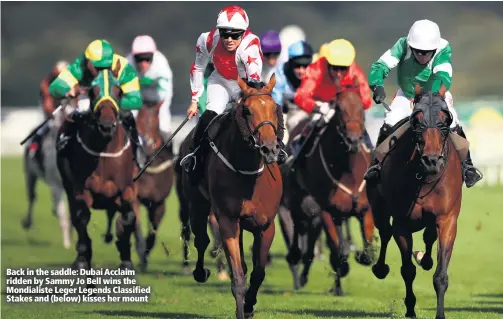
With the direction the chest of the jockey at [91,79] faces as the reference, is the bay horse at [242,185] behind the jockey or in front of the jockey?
in front

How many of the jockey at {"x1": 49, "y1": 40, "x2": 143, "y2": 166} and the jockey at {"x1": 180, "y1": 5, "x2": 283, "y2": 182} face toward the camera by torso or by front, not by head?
2

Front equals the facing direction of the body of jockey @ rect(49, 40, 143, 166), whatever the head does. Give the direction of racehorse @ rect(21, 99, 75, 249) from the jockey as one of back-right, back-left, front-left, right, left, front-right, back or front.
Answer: back

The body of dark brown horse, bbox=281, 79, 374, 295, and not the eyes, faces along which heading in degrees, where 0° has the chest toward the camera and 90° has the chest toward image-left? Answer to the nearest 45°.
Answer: approximately 315°

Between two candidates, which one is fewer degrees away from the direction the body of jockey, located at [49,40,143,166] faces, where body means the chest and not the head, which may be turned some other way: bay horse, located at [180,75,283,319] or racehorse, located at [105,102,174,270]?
the bay horse
